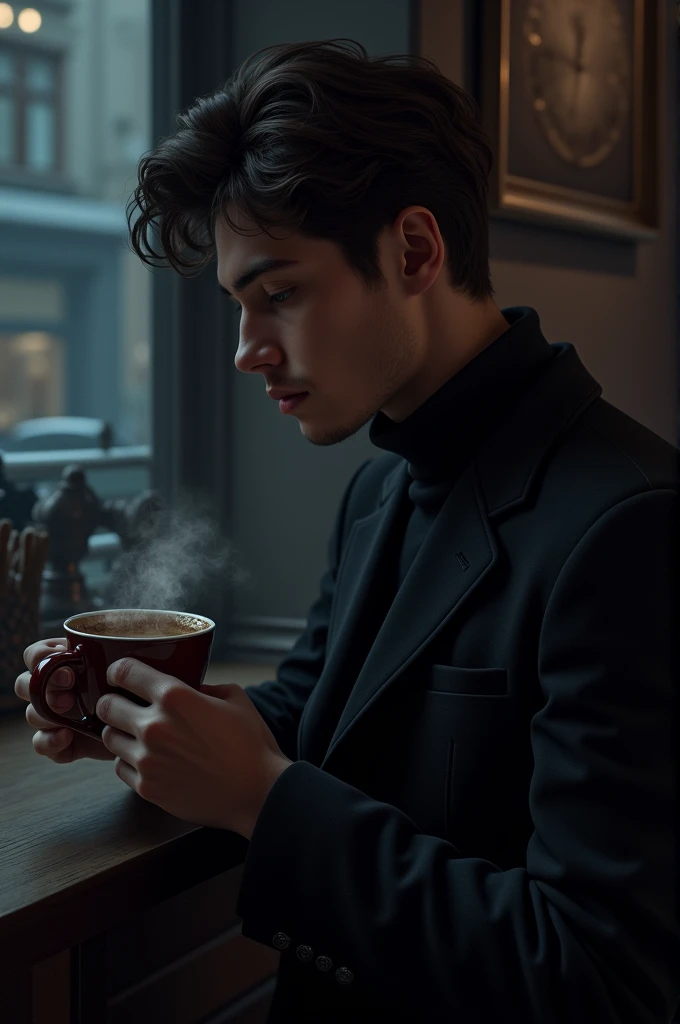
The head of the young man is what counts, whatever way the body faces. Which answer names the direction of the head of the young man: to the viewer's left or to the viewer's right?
to the viewer's left

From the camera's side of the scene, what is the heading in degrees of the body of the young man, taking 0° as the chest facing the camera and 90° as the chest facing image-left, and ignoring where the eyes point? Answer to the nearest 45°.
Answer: approximately 45°
